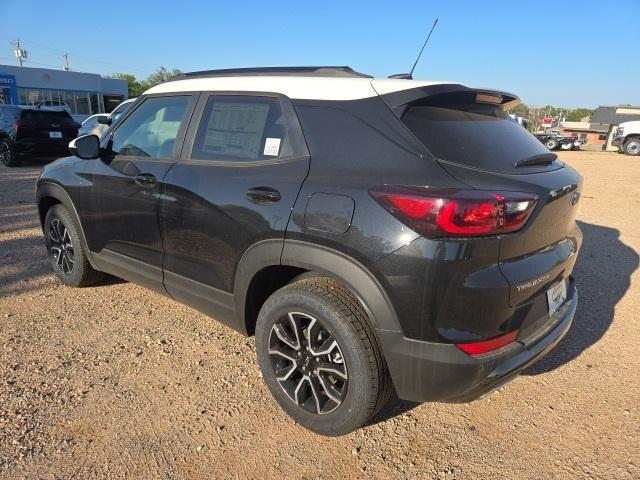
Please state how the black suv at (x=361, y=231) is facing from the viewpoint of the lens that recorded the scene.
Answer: facing away from the viewer and to the left of the viewer

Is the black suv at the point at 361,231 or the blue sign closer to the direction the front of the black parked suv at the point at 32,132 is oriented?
the blue sign

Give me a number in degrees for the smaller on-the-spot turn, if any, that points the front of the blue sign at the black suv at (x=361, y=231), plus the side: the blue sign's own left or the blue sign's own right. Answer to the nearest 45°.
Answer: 0° — it already faces it

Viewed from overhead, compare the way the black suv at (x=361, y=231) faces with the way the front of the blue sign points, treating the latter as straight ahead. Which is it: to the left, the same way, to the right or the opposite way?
the opposite way

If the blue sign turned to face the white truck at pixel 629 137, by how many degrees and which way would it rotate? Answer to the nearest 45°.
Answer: approximately 45° to its left

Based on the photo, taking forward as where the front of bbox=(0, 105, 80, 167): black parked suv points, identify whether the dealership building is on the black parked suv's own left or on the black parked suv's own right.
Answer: on the black parked suv's own right

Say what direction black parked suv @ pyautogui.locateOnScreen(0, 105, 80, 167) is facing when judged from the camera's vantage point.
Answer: facing away from the viewer and to the left of the viewer

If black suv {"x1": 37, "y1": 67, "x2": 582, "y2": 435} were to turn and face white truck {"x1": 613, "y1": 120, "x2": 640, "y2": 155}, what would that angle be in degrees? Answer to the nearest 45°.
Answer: approximately 90° to its right

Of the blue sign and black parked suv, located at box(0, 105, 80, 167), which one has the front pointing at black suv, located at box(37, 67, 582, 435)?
the blue sign

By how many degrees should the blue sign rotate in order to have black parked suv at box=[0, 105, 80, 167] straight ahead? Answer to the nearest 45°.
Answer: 0° — it already faces it
